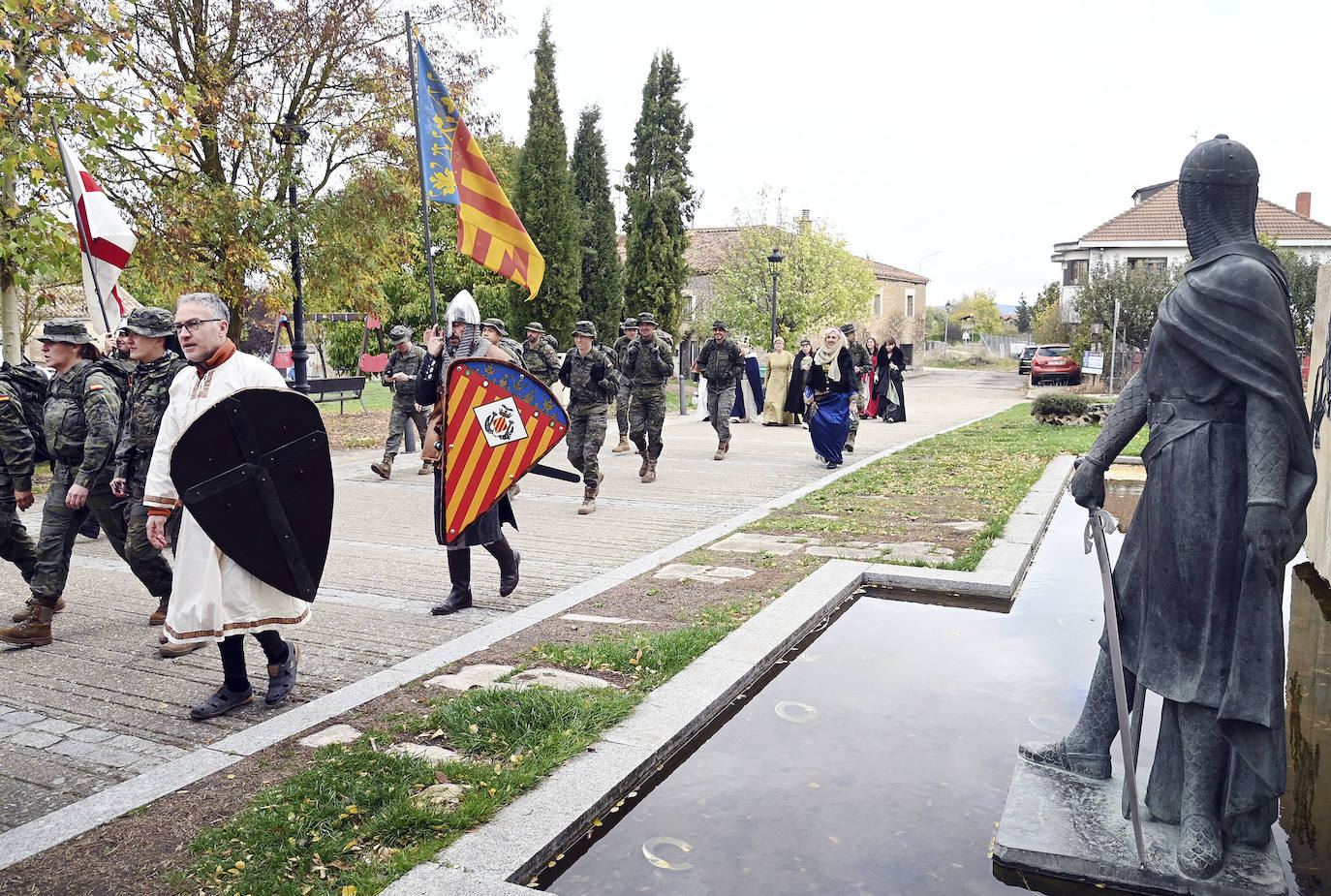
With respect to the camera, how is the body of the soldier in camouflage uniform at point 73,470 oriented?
to the viewer's left

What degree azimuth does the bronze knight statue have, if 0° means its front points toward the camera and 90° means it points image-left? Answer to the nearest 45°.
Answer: approximately 45°

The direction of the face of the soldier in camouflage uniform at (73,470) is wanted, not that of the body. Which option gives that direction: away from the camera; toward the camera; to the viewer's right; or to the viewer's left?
to the viewer's left

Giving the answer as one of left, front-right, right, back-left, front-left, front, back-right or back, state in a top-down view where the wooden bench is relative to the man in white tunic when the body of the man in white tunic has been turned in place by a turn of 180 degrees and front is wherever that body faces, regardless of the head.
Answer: front-left

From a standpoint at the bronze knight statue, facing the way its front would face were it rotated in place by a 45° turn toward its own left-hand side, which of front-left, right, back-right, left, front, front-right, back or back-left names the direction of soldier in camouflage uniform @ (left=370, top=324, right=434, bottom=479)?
back-right

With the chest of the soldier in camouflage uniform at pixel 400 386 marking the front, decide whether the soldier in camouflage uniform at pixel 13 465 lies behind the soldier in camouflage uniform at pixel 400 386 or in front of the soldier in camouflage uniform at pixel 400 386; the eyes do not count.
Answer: in front

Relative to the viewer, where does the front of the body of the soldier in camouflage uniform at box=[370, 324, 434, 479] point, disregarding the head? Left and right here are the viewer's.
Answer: facing the viewer and to the left of the viewer

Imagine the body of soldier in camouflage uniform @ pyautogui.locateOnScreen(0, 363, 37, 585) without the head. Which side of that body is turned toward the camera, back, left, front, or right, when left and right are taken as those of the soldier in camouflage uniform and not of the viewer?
left

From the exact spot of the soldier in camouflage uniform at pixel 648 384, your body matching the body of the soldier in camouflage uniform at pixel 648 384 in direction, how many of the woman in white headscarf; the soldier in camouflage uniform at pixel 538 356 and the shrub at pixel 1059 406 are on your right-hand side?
1

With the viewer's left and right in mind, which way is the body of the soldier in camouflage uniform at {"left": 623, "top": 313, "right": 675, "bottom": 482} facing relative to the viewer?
facing the viewer

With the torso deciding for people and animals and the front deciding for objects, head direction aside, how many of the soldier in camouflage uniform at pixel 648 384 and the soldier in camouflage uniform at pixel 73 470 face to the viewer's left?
1
